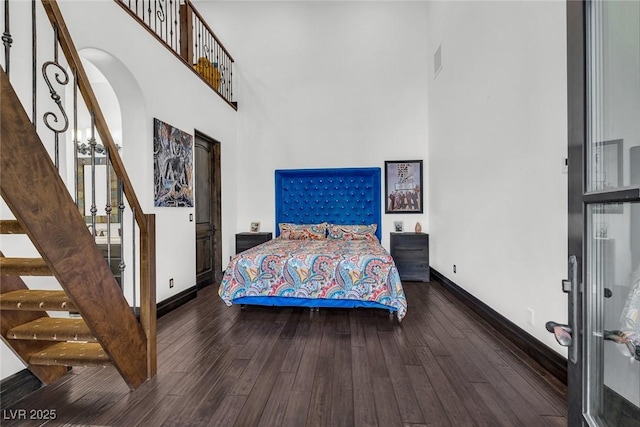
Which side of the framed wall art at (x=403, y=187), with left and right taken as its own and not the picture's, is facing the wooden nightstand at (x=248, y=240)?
right

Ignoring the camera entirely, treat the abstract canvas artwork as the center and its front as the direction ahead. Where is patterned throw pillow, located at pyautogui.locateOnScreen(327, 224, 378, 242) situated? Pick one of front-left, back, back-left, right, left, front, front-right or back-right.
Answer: front-left

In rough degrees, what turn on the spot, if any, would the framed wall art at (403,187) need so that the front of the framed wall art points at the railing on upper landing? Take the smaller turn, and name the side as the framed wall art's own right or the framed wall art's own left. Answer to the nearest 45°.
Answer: approximately 45° to the framed wall art's own right

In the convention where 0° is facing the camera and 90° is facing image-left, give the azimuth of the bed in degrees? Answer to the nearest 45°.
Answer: approximately 0°

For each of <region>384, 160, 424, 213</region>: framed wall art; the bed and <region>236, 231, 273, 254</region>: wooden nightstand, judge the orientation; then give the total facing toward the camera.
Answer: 3

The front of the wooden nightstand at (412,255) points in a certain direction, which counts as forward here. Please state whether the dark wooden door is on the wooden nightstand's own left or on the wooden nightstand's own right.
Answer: on the wooden nightstand's own right

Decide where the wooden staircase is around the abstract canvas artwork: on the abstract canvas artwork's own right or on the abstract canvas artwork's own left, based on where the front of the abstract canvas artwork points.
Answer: on the abstract canvas artwork's own right

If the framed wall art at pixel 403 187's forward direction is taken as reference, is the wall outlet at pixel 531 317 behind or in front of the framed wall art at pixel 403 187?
in front

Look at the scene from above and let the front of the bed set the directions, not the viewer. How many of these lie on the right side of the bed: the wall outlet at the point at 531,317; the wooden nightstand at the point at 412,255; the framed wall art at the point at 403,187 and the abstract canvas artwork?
1

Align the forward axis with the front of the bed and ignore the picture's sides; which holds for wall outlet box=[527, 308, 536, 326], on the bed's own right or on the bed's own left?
on the bed's own left

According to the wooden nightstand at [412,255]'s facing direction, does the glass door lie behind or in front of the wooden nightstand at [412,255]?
in front

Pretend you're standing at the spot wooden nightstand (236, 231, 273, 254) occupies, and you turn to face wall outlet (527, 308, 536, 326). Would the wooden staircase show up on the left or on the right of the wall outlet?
right

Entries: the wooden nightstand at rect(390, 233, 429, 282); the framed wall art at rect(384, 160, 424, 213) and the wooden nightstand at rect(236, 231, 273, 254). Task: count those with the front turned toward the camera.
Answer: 3

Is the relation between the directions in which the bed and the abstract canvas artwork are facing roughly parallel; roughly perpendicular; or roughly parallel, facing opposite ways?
roughly perpendicular

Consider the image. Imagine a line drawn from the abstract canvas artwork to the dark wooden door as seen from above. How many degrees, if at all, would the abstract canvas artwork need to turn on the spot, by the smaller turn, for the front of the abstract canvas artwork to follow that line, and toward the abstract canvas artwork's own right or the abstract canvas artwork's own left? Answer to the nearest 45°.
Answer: approximately 90° to the abstract canvas artwork's own left
